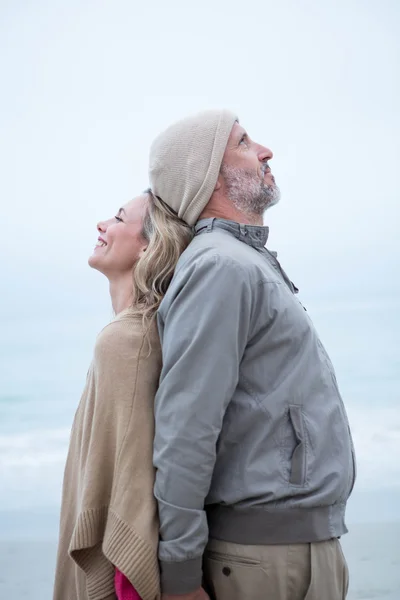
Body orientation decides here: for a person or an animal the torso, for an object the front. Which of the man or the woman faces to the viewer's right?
the man

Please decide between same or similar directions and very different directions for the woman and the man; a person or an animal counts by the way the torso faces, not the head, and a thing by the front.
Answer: very different directions

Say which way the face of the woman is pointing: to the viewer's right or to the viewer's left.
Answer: to the viewer's left

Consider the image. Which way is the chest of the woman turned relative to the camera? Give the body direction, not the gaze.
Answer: to the viewer's left

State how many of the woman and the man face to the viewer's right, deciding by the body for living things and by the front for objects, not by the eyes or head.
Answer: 1

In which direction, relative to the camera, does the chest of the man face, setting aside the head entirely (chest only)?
to the viewer's right
